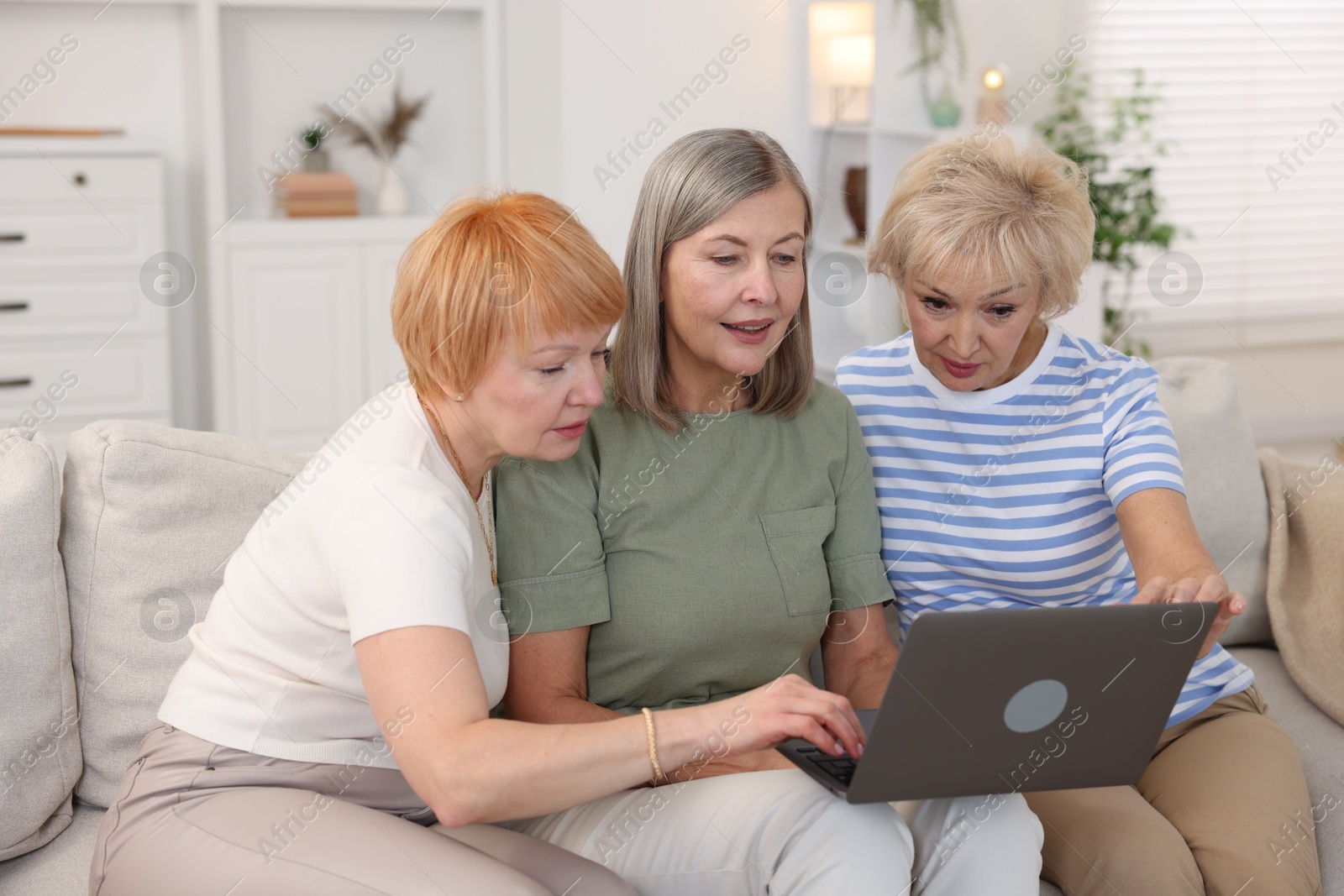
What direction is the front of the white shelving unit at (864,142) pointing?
toward the camera

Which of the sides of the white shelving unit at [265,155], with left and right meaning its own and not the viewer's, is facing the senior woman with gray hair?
front

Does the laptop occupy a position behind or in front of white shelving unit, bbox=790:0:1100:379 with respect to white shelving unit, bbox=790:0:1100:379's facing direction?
in front

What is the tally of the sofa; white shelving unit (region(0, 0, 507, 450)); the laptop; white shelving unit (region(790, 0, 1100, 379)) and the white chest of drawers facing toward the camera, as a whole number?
4

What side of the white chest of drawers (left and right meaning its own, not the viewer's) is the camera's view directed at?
front

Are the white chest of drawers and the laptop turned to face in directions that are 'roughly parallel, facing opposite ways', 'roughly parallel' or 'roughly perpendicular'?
roughly parallel, facing opposite ways

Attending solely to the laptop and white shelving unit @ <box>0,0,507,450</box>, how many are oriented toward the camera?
1

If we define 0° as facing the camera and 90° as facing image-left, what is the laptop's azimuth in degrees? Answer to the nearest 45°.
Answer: approximately 135°

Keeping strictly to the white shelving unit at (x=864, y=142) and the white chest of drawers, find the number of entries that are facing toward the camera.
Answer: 2

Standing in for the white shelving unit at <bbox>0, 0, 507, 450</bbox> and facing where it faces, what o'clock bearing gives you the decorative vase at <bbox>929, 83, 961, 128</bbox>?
The decorative vase is roughly at 10 o'clock from the white shelving unit.

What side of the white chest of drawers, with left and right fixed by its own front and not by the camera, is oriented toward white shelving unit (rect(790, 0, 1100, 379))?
left

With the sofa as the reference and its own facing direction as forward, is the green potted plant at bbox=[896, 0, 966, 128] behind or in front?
behind

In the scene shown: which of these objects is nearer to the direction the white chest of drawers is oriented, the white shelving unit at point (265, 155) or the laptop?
the laptop

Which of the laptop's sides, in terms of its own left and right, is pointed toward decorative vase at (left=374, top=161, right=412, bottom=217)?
front

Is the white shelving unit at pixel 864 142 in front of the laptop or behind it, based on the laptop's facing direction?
in front

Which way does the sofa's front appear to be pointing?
toward the camera
